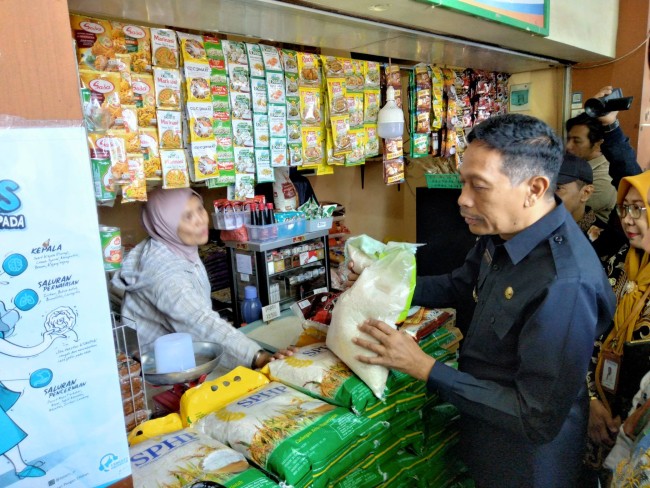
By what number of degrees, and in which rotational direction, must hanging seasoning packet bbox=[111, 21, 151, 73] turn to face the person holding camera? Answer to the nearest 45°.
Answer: approximately 90° to its left

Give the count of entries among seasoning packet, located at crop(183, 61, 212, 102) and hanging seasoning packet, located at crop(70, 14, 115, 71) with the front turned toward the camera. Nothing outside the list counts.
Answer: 2

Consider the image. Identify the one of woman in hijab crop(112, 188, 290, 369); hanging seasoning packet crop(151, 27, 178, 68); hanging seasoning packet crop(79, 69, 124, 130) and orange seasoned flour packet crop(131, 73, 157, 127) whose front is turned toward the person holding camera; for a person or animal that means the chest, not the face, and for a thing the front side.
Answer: the woman in hijab

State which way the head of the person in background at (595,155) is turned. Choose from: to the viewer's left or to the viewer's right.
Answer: to the viewer's left

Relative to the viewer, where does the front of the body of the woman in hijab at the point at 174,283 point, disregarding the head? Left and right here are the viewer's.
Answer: facing to the right of the viewer

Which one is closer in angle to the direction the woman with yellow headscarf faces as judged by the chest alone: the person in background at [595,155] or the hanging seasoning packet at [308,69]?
the hanging seasoning packet

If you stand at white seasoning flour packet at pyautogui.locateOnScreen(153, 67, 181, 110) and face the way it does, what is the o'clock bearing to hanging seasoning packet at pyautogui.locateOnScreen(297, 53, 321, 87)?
hanging seasoning packet at pyautogui.locateOnScreen(297, 53, 321, 87) is roughly at 8 o'clock from white seasoning flour packet at pyautogui.locateOnScreen(153, 67, 181, 110).

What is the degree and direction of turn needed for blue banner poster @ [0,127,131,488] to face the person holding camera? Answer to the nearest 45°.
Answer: approximately 90° to its left
